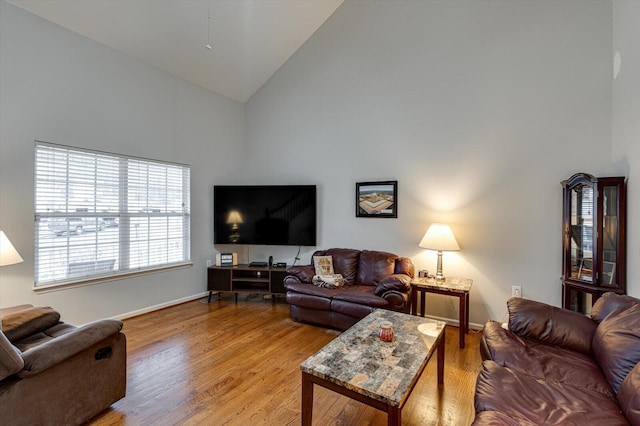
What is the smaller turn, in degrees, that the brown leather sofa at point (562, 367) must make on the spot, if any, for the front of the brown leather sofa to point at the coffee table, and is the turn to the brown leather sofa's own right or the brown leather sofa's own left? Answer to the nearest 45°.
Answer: approximately 45° to the brown leather sofa's own left

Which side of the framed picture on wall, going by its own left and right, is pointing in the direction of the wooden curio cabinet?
left

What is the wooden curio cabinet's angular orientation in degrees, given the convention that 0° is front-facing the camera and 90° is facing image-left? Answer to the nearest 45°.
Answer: approximately 45°

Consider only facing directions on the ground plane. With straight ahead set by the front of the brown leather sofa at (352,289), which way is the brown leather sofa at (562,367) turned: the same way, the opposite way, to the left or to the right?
to the right

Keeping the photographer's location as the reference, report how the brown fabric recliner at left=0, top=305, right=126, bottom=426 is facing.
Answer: facing away from the viewer and to the right of the viewer

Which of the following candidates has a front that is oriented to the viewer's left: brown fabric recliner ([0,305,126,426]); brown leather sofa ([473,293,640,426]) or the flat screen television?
the brown leather sofa

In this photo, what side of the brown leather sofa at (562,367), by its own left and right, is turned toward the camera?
left

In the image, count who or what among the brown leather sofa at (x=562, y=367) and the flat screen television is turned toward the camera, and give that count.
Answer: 1
